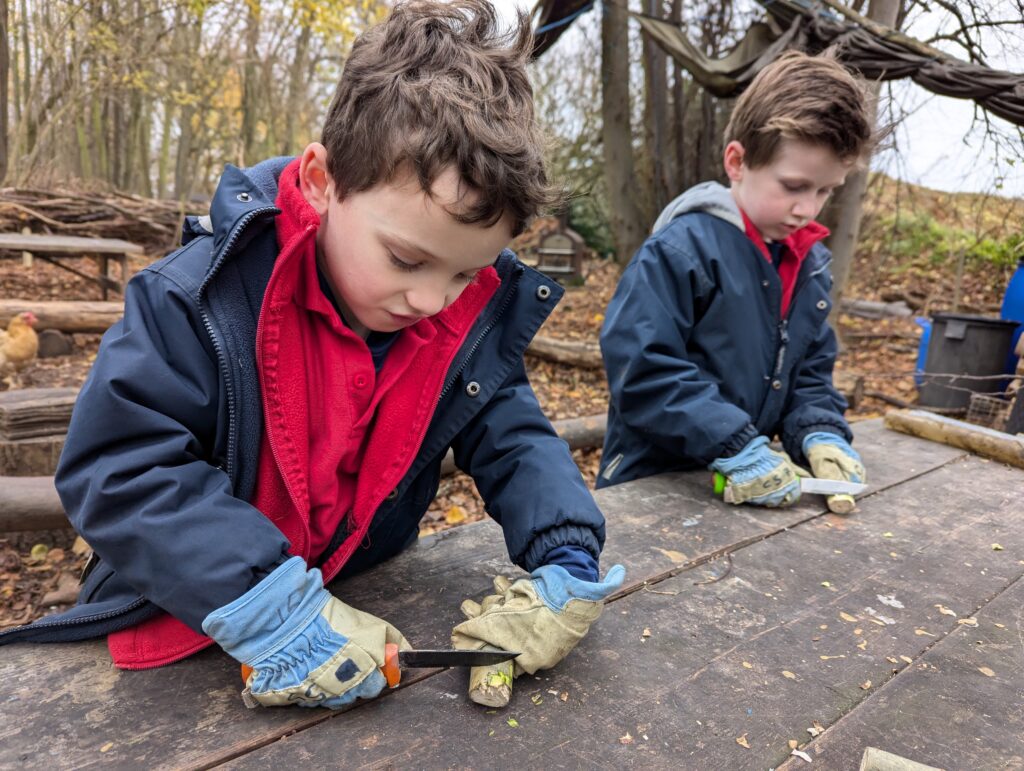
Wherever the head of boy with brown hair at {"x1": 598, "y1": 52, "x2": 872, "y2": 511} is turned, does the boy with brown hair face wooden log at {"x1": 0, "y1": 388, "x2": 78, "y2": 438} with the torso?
no

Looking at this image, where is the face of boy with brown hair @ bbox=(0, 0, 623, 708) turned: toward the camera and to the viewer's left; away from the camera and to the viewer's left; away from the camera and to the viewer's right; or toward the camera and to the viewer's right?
toward the camera and to the viewer's right

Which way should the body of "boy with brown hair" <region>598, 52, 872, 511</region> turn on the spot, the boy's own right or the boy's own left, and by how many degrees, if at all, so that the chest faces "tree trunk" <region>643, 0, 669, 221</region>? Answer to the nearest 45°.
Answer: approximately 135° to the boy's own left

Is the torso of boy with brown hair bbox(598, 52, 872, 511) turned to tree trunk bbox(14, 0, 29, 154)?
no

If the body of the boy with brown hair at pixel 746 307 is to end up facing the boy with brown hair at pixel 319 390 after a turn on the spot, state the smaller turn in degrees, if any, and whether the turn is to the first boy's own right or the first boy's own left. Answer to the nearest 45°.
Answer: approximately 90° to the first boy's own right

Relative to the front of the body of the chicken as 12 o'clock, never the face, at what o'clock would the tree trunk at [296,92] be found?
The tree trunk is roughly at 10 o'clock from the chicken.

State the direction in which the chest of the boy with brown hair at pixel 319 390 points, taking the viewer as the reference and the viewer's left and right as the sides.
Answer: facing the viewer and to the right of the viewer

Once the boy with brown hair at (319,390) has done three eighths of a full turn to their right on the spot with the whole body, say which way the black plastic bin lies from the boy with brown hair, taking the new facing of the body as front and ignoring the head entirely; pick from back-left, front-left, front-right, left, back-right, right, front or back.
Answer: back-right

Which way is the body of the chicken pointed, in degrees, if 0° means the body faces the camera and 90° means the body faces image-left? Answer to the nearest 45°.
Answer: approximately 270°

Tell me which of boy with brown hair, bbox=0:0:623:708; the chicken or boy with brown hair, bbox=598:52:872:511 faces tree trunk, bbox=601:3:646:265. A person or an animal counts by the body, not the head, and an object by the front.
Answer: the chicken

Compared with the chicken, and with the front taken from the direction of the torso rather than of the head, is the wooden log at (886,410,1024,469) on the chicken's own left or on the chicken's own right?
on the chicken's own right

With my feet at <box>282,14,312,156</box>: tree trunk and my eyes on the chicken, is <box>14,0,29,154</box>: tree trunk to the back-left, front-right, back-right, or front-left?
front-right

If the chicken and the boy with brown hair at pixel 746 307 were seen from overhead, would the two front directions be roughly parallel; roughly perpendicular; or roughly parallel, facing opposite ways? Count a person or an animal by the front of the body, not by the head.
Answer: roughly perpendicular

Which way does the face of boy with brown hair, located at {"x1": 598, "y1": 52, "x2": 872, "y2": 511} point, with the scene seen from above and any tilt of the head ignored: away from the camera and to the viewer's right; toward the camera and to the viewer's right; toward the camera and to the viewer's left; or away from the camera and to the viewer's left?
toward the camera and to the viewer's right

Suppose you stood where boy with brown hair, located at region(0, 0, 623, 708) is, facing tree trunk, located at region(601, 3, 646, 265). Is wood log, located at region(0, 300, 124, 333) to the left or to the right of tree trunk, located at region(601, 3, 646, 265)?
left

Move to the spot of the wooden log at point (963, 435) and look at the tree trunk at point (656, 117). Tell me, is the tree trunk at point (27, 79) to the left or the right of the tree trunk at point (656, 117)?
left
